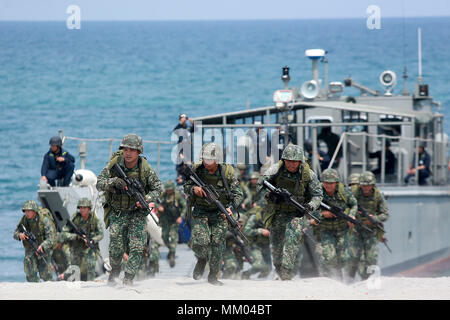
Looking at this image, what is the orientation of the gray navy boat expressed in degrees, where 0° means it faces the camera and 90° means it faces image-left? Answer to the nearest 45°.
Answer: approximately 45°
